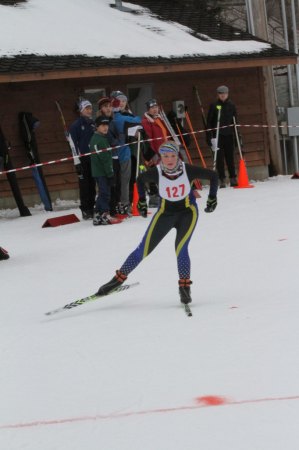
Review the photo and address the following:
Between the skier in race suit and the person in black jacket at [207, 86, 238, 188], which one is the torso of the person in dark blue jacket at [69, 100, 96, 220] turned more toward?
the skier in race suit

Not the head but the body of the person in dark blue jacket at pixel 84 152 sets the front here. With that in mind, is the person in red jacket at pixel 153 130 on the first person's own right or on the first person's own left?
on the first person's own left

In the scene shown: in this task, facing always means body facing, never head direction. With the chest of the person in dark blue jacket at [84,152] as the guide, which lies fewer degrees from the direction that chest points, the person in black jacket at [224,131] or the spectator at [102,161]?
the spectator

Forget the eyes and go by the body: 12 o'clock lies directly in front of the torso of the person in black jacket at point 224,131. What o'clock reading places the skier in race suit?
The skier in race suit is roughly at 12 o'clock from the person in black jacket.

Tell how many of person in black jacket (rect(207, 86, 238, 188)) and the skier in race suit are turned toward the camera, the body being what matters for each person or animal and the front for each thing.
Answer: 2

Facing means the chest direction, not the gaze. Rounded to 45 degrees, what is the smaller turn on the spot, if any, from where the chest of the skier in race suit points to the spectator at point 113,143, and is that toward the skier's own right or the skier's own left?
approximately 180°

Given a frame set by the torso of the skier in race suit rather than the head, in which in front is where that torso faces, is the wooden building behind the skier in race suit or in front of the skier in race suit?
behind

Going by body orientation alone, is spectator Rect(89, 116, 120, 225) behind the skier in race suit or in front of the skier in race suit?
behind

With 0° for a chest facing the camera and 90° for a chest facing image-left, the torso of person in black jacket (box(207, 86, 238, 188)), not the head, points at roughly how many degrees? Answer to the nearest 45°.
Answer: approximately 0°
